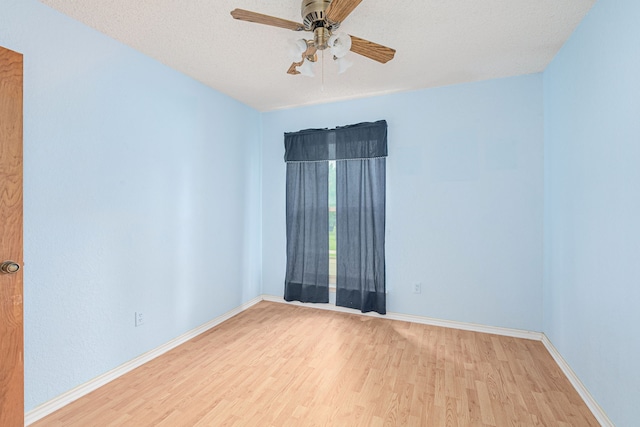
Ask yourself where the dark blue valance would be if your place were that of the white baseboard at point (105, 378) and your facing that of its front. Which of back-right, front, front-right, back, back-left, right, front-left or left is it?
front-left

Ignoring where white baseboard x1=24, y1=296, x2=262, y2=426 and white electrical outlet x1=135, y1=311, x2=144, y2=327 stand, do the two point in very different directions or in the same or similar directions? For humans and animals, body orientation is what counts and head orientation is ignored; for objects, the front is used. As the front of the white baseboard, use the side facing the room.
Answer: same or similar directions

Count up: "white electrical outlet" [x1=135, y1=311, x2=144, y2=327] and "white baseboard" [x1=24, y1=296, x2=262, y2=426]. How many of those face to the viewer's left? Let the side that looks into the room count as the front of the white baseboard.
0

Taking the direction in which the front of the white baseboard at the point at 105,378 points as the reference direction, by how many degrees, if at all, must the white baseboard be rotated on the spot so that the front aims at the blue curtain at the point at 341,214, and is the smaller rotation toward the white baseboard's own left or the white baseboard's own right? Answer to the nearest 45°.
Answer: approximately 45° to the white baseboard's own left

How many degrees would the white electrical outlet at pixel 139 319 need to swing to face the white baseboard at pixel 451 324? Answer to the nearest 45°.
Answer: approximately 45° to its left

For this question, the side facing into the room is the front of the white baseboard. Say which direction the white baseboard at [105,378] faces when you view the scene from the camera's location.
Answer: facing the viewer and to the right of the viewer

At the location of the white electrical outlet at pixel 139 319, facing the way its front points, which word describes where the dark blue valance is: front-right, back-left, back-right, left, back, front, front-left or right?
front-left

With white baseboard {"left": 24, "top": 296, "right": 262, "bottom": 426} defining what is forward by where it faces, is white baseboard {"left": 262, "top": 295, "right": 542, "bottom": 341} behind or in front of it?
in front
